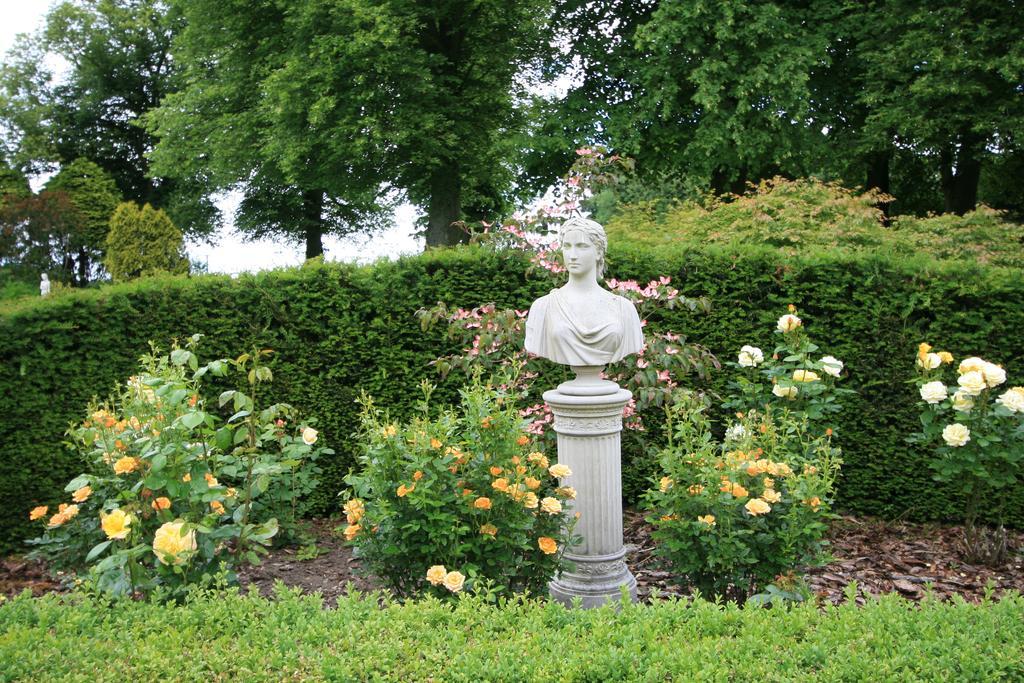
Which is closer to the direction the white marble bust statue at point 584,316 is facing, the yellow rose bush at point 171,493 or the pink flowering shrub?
the yellow rose bush

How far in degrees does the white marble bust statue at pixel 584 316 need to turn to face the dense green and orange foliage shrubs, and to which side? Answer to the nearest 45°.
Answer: approximately 135° to its left

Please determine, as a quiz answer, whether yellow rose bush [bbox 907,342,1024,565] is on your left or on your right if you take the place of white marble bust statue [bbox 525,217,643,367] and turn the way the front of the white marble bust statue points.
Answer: on your left

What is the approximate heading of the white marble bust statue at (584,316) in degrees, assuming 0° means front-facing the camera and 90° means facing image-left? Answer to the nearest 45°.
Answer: approximately 0°

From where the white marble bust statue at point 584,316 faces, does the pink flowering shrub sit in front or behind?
behind

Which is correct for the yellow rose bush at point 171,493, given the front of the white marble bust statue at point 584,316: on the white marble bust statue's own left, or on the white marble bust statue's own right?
on the white marble bust statue's own right
